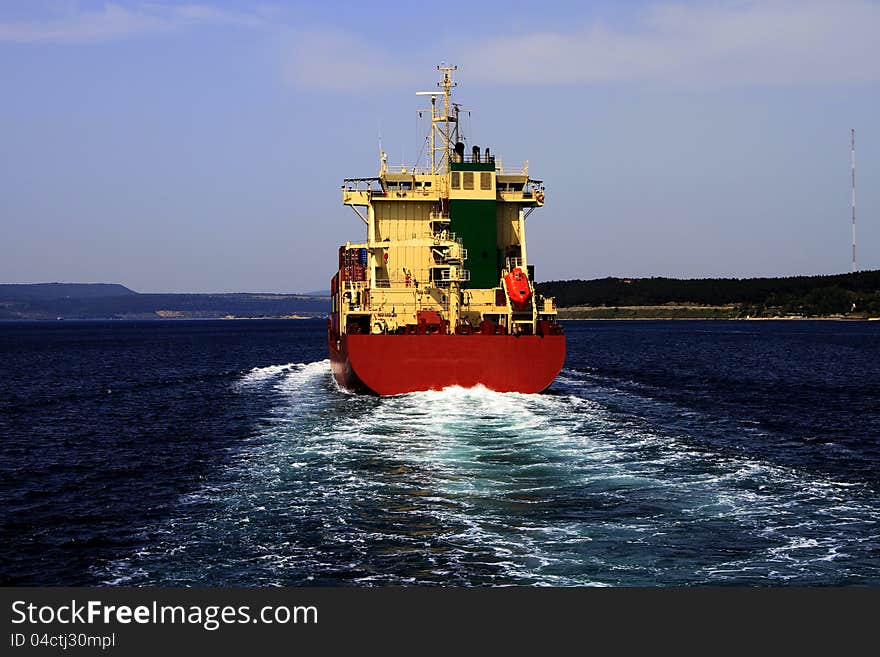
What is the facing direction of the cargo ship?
away from the camera
